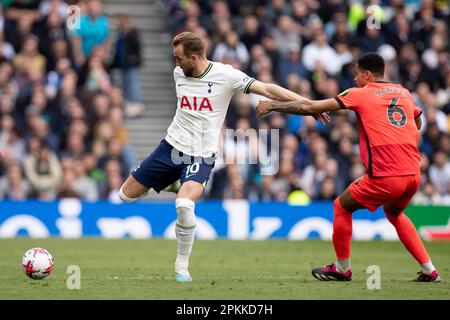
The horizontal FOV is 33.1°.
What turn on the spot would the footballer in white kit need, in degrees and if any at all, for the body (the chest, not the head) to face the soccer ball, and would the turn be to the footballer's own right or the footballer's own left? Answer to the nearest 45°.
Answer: approximately 45° to the footballer's own right

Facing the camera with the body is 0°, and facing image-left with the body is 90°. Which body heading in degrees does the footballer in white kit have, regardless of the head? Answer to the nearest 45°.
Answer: approximately 45°
